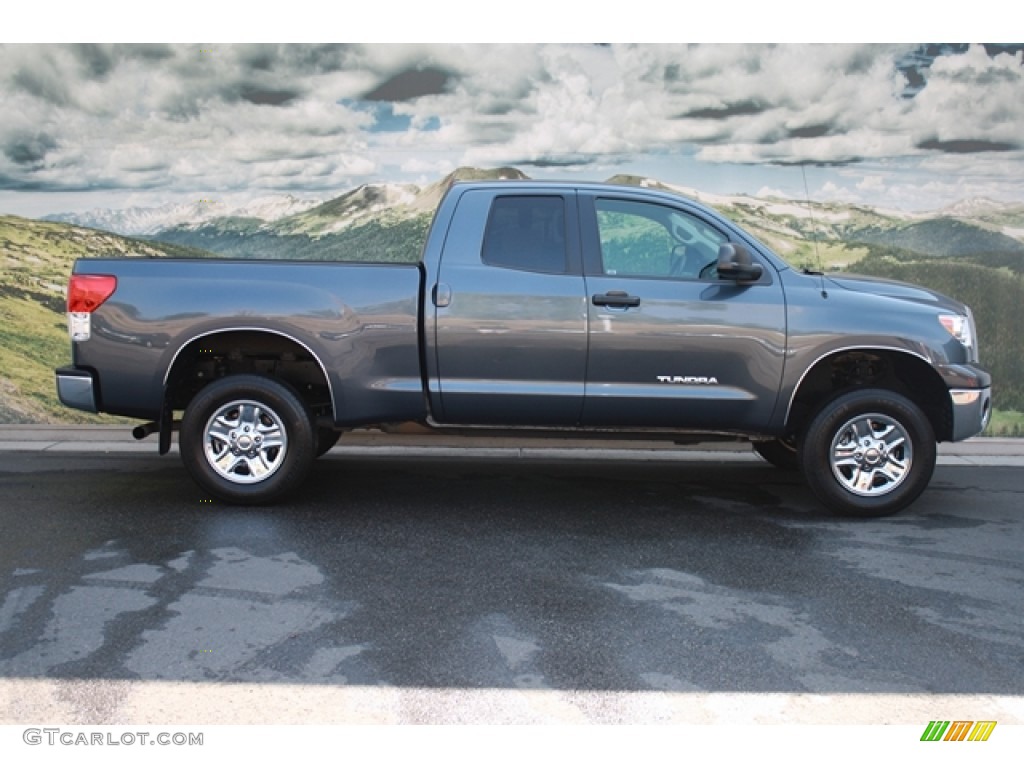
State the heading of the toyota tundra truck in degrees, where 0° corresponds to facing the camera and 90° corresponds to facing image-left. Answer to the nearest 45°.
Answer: approximately 270°
